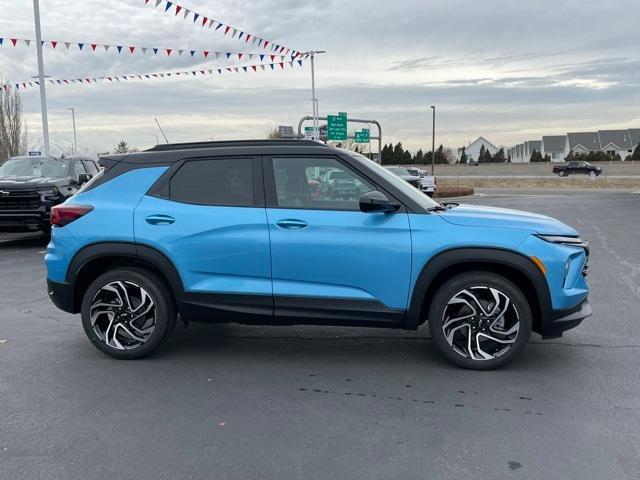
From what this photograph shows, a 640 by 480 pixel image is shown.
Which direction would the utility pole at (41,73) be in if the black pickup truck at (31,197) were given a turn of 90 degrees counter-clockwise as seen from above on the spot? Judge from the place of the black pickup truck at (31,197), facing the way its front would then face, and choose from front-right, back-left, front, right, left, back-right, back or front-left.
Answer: back-left

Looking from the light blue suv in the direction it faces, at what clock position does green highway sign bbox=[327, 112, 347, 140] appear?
The green highway sign is roughly at 9 o'clock from the light blue suv.

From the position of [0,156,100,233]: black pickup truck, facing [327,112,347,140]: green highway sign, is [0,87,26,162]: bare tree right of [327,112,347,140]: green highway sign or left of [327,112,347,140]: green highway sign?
left

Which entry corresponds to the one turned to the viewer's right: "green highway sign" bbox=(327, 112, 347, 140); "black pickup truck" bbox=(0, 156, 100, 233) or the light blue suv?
the light blue suv

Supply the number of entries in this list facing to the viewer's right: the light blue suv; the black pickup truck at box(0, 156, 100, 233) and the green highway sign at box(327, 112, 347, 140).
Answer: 1

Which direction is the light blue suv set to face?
to the viewer's right

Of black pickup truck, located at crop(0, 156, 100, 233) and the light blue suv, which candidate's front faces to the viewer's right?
the light blue suv

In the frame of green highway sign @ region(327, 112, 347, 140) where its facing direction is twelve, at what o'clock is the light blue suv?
The light blue suv is roughly at 12 o'clock from the green highway sign.

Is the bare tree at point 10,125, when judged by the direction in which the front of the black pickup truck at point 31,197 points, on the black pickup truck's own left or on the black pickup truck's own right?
on the black pickup truck's own right

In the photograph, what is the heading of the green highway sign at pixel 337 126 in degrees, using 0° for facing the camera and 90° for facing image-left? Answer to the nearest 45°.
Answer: approximately 0°

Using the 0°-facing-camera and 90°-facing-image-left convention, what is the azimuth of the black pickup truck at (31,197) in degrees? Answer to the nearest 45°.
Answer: approximately 45°
